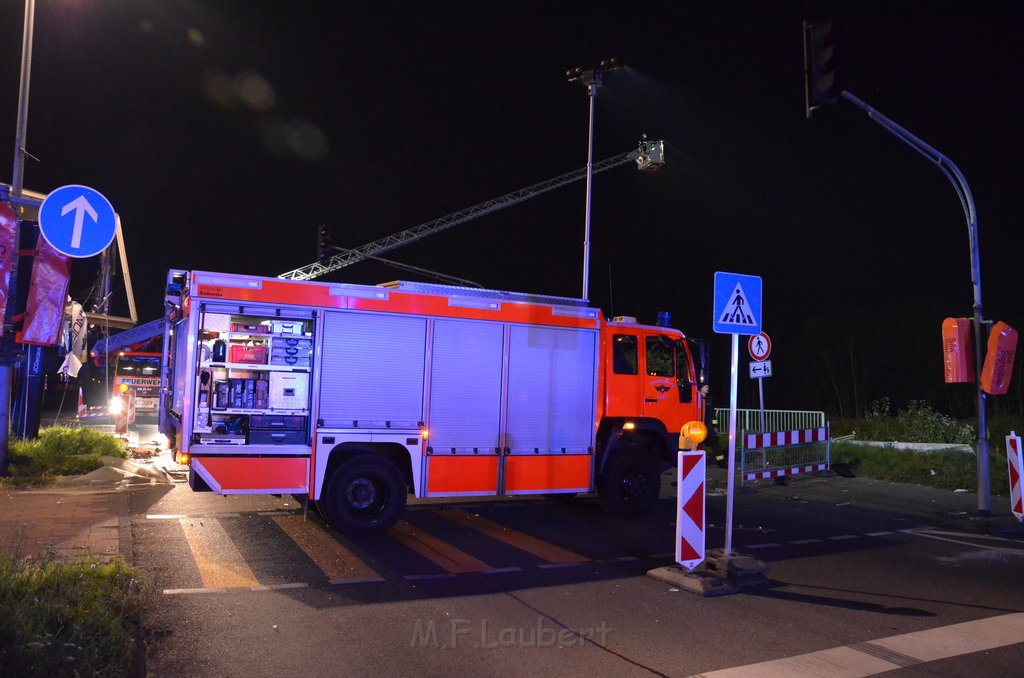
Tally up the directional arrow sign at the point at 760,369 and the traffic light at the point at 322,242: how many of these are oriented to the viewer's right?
0

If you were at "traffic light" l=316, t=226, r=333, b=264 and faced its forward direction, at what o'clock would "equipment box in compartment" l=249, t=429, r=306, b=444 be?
The equipment box in compartment is roughly at 12 o'clock from the traffic light.

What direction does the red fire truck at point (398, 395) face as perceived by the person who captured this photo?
facing to the right of the viewer

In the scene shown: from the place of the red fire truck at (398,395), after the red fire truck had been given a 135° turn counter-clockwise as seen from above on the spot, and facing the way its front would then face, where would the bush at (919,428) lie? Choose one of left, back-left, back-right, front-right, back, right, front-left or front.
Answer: right

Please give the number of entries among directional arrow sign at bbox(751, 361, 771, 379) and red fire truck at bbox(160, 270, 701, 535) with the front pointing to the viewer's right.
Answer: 1

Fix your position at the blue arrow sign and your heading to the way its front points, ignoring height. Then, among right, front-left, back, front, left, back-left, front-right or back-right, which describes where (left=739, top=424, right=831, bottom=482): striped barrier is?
left

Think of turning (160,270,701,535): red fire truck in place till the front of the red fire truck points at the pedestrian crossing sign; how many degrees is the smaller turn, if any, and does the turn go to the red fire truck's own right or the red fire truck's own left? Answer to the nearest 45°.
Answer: approximately 45° to the red fire truck's own right

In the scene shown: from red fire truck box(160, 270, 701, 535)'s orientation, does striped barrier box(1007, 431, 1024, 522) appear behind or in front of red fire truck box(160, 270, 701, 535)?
in front
